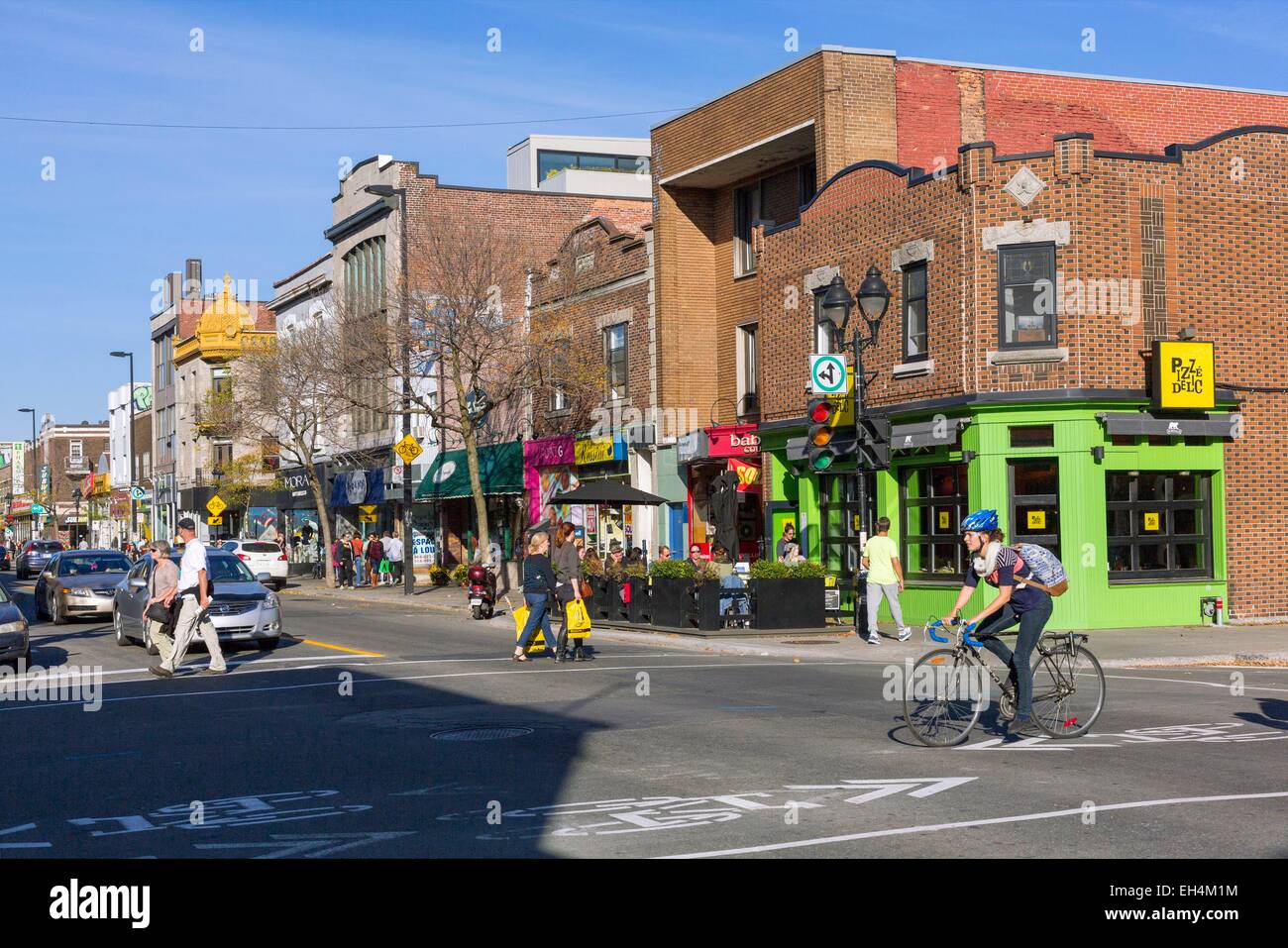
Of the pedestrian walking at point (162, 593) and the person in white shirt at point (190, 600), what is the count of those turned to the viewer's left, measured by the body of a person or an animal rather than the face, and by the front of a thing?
2

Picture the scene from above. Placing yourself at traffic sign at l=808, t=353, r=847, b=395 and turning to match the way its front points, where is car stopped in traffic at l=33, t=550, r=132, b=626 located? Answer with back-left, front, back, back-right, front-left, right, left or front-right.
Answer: right

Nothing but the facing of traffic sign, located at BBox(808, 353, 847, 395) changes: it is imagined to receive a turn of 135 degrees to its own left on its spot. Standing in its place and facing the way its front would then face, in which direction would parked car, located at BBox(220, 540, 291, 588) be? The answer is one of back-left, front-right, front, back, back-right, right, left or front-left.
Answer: left

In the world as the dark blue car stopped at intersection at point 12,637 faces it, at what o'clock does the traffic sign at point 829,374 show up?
The traffic sign is roughly at 10 o'clock from the dark blue car stopped at intersection.

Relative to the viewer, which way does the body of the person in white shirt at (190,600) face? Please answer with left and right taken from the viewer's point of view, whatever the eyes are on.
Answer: facing to the left of the viewer

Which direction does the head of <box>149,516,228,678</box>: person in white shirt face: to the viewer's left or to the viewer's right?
to the viewer's left

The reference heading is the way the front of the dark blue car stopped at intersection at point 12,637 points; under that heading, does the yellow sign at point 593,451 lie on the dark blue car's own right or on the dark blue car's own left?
on the dark blue car's own left

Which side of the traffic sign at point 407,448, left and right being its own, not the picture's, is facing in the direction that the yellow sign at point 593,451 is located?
left

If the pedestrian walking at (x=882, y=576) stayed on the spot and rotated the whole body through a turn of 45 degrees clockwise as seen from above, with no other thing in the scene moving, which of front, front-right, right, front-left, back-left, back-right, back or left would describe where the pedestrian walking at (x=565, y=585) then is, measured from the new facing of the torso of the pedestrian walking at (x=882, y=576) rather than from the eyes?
back
